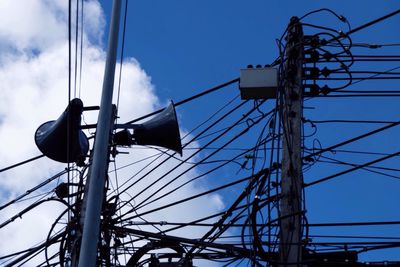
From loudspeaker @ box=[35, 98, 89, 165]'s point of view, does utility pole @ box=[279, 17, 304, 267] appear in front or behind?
behind

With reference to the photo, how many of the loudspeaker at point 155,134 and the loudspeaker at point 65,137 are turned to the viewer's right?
1

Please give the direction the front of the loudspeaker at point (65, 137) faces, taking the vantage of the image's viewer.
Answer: facing away from the viewer and to the left of the viewer

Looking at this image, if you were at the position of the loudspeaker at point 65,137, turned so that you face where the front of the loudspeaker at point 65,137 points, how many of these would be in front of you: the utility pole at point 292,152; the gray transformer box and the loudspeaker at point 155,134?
0

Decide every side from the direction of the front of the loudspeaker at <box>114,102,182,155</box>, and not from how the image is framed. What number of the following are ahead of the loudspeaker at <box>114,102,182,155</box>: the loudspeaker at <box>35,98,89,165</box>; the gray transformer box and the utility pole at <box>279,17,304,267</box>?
2

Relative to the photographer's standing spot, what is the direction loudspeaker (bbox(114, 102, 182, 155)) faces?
facing to the right of the viewer

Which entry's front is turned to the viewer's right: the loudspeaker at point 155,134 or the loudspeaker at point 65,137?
the loudspeaker at point 155,134

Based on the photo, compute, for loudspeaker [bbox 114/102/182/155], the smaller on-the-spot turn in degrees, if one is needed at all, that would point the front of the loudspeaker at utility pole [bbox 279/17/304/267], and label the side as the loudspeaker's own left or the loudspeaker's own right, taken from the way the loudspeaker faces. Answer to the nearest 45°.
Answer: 0° — it already faces it

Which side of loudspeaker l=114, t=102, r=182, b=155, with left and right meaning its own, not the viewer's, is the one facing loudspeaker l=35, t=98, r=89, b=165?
back

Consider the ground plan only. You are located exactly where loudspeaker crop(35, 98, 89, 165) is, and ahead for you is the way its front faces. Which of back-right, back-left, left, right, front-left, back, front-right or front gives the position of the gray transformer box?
back-right

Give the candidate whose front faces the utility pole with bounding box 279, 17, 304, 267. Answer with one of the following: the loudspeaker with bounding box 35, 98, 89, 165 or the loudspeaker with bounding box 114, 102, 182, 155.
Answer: the loudspeaker with bounding box 114, 102, 182, 155

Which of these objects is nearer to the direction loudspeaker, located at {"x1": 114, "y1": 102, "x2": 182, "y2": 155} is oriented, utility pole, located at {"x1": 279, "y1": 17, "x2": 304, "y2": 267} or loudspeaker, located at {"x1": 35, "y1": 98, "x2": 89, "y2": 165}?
the utility pole
